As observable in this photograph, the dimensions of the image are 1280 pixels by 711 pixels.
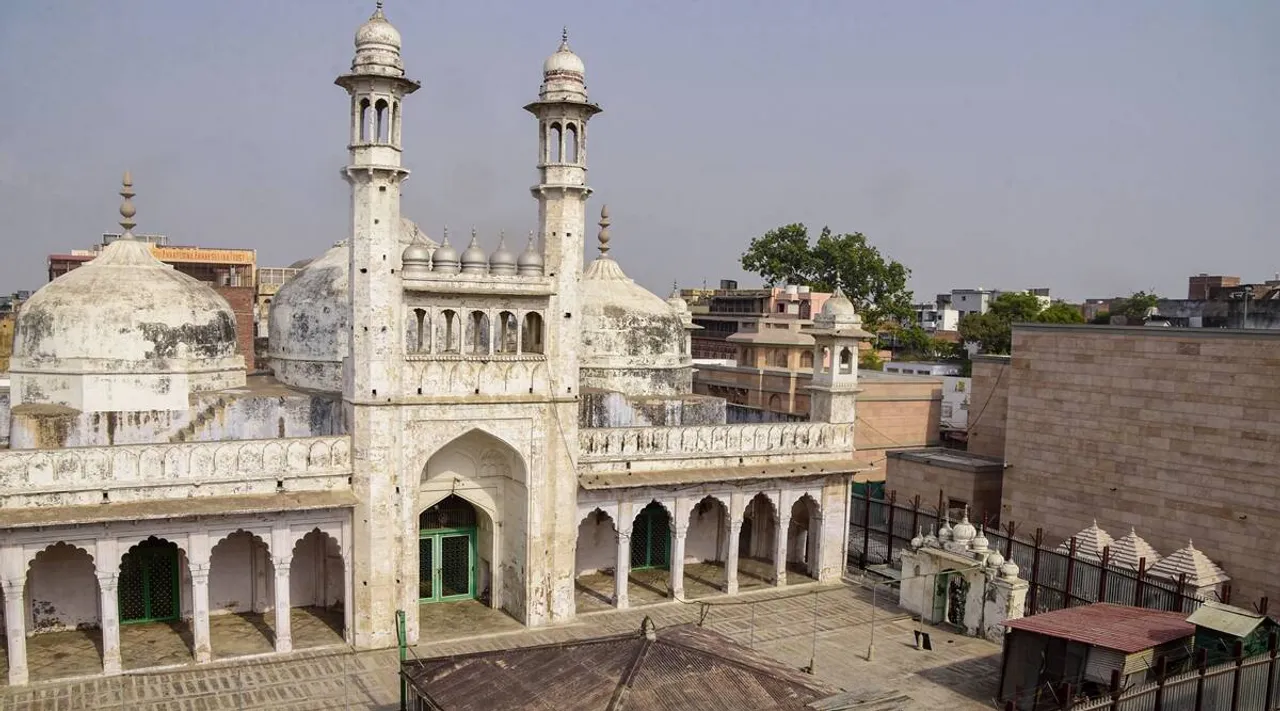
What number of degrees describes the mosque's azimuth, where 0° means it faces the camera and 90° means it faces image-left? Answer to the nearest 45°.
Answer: approximately 315°

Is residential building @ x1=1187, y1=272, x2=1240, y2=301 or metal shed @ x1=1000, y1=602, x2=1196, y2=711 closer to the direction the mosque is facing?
the metal shed

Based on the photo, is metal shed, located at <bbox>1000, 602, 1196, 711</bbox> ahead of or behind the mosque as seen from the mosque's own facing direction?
ahead

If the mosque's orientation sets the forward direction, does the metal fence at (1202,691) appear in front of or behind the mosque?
in front

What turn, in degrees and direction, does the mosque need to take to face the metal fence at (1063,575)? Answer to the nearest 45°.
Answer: approximately 45° to its left

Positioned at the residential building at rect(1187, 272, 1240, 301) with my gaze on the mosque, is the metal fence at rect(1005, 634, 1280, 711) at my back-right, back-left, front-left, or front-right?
front-left
